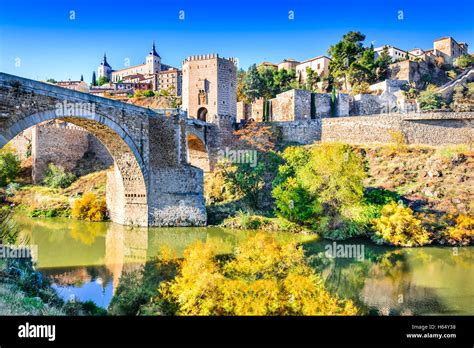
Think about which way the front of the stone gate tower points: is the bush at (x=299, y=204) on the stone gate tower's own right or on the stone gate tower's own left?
on the stone gate tower's own left

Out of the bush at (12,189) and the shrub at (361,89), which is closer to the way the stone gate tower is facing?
the bush

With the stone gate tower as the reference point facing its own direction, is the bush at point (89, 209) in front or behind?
in front

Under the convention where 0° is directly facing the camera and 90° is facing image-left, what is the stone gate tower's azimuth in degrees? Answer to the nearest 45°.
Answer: approximately 45°

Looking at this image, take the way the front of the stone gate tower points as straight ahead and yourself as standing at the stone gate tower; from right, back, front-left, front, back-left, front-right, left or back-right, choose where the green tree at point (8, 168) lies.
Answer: front-right

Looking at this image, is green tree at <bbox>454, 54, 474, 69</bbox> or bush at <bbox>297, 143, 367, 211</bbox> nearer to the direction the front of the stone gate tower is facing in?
the bush

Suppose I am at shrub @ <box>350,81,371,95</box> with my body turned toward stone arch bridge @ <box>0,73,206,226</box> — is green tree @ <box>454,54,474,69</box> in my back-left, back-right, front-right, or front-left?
back-left

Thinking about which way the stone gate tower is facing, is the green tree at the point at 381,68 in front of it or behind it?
behind

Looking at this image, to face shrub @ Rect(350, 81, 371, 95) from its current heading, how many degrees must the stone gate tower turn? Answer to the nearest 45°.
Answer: approximately 180°

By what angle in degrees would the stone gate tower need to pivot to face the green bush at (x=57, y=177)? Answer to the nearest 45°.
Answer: approximately 45° to its right

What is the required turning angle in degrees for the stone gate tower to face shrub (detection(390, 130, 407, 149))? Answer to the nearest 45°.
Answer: approximately 135° to its left
